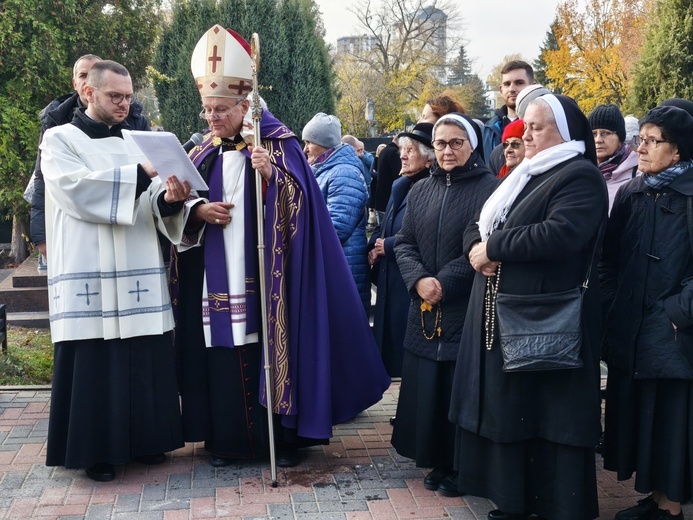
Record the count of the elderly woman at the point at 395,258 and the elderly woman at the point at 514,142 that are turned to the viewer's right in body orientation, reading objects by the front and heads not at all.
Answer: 0

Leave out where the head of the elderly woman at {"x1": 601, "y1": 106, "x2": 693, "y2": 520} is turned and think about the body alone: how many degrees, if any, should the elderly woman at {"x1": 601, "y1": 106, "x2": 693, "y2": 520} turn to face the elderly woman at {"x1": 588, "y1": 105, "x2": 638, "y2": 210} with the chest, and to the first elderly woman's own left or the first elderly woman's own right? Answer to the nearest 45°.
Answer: approximately 135° to the first elderly woman's own right

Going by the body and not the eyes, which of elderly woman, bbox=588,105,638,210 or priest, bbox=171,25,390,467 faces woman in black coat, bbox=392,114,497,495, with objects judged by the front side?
the elderly woman

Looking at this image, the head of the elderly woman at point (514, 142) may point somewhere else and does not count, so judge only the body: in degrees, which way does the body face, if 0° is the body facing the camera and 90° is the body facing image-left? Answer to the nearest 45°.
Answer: approximately 45°

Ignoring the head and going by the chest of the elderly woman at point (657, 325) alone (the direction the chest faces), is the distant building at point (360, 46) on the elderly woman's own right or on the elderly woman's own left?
on the elderly woman's own right

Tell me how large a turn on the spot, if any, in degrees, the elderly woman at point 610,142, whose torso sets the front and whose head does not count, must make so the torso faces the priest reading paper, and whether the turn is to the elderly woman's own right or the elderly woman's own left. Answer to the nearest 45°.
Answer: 0° — they already face them

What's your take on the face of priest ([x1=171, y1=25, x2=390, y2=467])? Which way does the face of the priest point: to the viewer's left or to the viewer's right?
to the viewer's left

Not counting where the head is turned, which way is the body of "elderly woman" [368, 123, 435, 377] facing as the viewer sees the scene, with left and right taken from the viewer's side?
facing the viewer and to the left of the viewer

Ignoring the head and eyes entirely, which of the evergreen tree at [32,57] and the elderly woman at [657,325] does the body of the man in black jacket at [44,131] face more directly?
the elderly woman

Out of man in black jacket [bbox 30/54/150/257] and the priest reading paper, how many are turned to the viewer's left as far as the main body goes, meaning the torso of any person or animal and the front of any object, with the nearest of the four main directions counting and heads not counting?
0

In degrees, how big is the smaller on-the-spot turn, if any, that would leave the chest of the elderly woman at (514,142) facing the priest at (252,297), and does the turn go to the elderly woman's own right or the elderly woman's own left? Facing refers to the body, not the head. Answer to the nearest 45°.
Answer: approximately 45° to the elderly woman's own right

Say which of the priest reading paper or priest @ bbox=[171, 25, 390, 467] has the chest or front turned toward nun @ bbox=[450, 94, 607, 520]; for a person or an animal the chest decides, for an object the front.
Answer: the priest reading paper

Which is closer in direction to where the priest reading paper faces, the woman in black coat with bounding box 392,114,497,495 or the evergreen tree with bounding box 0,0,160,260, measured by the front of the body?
the woman in black coat

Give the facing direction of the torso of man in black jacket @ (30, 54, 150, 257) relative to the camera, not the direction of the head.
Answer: toward the camera

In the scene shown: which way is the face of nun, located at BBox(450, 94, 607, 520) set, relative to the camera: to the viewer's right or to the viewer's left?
to the viewer's left

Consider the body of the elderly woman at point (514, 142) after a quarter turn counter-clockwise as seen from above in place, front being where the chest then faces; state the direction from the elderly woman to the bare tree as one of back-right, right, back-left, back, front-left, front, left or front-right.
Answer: back-left

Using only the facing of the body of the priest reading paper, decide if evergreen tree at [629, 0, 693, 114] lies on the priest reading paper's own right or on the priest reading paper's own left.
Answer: on the priest reading paper's own left

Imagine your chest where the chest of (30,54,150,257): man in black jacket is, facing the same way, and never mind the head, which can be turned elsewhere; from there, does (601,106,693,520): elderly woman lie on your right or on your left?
on your left
